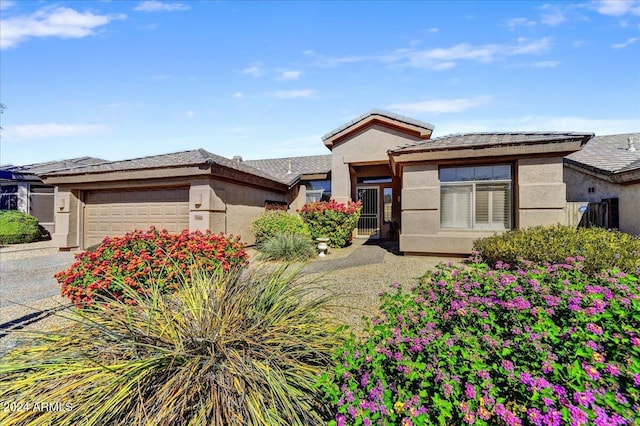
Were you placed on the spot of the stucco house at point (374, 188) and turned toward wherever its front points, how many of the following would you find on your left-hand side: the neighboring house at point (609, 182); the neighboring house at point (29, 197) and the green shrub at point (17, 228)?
1

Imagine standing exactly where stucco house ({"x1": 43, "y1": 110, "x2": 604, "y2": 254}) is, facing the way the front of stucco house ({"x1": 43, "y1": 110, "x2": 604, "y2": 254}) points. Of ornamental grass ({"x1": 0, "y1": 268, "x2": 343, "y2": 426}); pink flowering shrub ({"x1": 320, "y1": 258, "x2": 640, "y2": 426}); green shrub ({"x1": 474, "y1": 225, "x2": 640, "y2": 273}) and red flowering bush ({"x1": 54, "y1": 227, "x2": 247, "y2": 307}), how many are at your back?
0

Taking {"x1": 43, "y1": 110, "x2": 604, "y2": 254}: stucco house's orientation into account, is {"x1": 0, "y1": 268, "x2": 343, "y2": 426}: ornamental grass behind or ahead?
ahead

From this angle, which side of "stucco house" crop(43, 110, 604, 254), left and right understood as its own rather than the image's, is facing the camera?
front

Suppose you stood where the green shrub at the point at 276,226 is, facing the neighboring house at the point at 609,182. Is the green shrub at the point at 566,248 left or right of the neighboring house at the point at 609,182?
right

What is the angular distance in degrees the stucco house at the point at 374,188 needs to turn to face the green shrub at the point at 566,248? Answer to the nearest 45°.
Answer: approximately 45° to its left

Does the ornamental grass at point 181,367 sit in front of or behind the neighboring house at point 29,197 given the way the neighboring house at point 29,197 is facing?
in front

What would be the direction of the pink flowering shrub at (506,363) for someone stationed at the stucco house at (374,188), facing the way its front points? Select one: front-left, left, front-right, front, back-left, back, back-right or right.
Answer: front

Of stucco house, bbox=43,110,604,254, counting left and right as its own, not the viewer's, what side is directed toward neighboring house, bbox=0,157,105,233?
right

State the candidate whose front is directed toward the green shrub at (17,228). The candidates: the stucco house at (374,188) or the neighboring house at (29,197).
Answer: the neighboring house

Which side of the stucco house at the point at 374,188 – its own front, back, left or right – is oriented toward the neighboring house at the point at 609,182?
left

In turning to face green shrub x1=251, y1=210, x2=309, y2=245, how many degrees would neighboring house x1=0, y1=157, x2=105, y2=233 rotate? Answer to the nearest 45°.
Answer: approximately 45° to its left

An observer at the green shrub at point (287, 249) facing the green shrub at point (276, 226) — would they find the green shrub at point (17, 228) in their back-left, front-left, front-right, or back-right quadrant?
front-left

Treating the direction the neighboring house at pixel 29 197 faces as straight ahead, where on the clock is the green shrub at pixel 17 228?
The green shrub is roughly at 12 o'clock from the neighboring house.

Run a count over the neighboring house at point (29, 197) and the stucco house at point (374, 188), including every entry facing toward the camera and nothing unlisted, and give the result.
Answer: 2

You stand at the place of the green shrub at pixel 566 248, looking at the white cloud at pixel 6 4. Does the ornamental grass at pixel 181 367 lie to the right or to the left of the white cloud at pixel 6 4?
left
